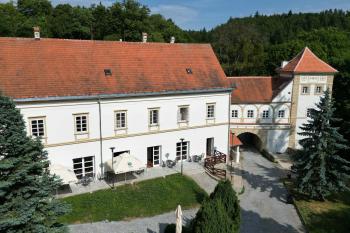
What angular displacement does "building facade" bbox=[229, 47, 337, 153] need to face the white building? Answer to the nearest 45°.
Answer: approximately 45° to its right

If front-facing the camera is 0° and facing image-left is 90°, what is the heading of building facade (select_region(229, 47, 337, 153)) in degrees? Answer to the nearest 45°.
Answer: approximately 0°

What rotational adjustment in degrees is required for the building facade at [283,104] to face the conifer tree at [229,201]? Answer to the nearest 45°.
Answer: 0° — it already faces it

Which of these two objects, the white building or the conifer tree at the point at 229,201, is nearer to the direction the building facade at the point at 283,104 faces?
the conifer tree
